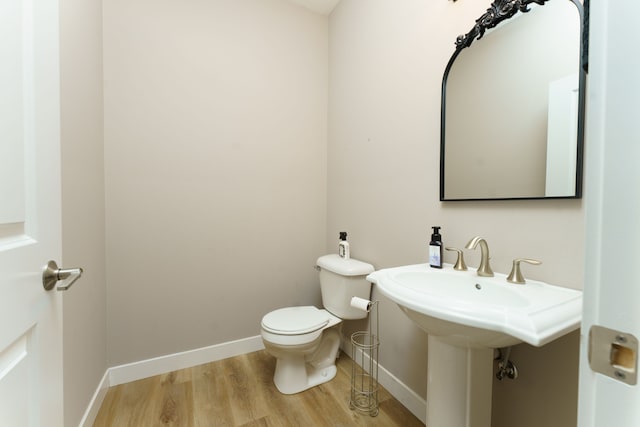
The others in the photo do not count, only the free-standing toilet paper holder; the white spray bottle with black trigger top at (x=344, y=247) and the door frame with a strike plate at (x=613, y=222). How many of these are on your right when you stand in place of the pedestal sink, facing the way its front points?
2

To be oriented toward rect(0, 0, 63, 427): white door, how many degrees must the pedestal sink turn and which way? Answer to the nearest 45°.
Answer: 0° — it already faces it

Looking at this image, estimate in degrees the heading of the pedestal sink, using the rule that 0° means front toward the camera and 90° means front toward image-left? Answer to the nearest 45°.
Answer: approximately 45°

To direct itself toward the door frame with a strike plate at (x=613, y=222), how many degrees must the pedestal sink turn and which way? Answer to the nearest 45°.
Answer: approximately 45° to its left

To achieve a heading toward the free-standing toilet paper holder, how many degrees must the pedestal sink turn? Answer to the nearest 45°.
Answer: approximately 90° to its right

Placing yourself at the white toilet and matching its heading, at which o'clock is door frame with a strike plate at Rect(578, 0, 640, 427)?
The door frame with a strike plate is roughly at 10 o'clock from the white toilet.

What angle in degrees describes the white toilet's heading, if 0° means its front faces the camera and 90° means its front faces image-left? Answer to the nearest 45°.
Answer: approximately 45°

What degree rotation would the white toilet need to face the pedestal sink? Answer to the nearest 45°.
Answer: approximately 90° to its left

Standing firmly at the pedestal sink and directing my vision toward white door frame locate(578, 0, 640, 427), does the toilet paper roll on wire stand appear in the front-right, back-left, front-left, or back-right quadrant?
back-right
